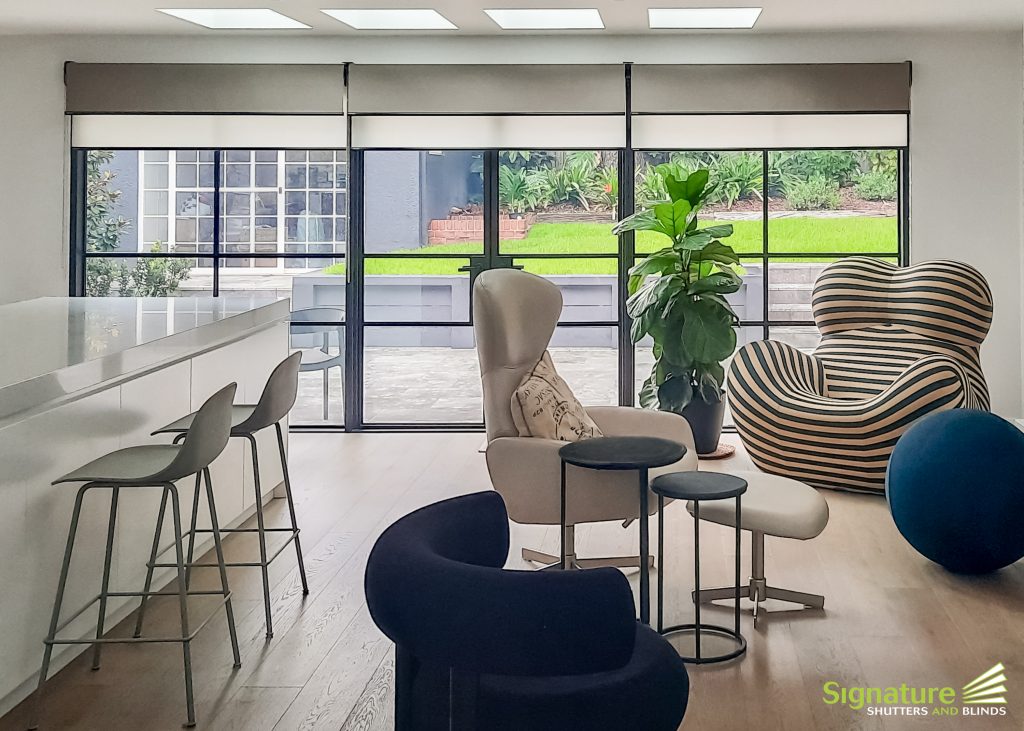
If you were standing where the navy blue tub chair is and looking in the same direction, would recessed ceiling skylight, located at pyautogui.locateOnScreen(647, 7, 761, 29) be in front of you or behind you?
in front

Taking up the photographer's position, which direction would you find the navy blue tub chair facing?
facing away from the viewer and to the right of the viewer

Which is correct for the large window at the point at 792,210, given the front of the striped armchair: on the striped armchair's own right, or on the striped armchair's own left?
on the striped armchair's own right

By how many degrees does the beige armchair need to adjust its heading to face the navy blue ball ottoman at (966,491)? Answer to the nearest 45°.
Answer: approximately 45° to its left

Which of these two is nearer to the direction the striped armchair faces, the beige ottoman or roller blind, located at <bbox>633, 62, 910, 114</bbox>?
the beige ottoman

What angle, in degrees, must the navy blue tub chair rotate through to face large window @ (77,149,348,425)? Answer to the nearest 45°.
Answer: approximately 45° to its left

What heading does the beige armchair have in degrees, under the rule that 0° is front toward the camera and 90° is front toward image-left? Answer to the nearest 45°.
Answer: approximately 315°

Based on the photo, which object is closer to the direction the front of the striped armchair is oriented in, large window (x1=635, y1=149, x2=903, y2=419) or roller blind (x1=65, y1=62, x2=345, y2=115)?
the roller blind

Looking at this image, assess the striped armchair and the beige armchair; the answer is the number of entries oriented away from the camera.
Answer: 0

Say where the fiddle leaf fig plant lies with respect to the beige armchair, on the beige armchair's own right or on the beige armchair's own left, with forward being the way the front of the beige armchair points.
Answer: on the beige armchair's own left

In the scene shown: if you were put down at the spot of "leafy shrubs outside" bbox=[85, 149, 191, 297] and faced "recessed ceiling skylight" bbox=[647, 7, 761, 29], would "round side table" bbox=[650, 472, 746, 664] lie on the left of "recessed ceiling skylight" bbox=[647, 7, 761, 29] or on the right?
right
